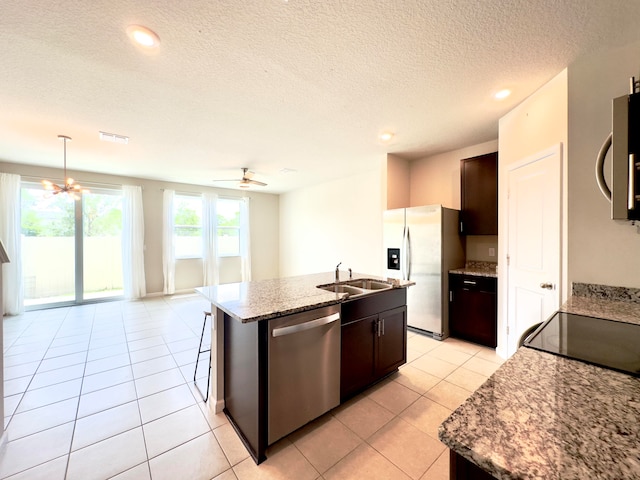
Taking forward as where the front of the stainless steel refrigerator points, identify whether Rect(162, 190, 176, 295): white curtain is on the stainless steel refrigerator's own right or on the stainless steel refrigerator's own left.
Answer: on the stainless steel refrigerator's own right

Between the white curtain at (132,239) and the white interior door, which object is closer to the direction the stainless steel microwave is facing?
the white curtain

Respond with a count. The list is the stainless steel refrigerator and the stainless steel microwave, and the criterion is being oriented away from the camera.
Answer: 0

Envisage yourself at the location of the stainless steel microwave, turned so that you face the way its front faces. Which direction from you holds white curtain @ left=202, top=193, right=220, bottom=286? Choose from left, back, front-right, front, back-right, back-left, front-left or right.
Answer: front

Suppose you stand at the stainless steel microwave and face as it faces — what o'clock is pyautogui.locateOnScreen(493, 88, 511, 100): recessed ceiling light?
The recessed ceiling light is roughly at 2 o'clock from the stainless steel microwave.

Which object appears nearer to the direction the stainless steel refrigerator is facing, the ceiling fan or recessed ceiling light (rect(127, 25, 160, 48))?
the recessed ceiling light

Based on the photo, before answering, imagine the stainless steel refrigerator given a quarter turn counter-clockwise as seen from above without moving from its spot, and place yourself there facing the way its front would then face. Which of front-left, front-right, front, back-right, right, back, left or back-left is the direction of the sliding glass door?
back-right

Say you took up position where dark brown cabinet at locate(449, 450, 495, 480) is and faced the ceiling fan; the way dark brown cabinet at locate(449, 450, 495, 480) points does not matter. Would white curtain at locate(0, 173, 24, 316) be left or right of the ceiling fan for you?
left

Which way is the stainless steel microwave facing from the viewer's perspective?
to the viewer's left

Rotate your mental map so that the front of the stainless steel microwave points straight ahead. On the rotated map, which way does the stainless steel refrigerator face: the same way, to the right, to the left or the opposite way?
to the left

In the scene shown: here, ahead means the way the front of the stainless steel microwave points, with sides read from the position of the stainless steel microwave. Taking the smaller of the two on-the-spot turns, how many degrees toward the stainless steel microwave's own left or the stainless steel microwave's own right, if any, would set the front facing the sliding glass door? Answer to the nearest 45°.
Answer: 0° — it already faces it

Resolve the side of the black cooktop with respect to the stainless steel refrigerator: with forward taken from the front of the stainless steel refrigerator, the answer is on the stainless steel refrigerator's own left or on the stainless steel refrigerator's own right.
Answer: on the stainless steel refrigerator's own left

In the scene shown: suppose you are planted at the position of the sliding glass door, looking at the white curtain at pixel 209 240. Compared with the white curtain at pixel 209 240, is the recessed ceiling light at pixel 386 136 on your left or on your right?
right

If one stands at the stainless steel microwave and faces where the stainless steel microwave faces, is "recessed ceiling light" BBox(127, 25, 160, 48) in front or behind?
in front
